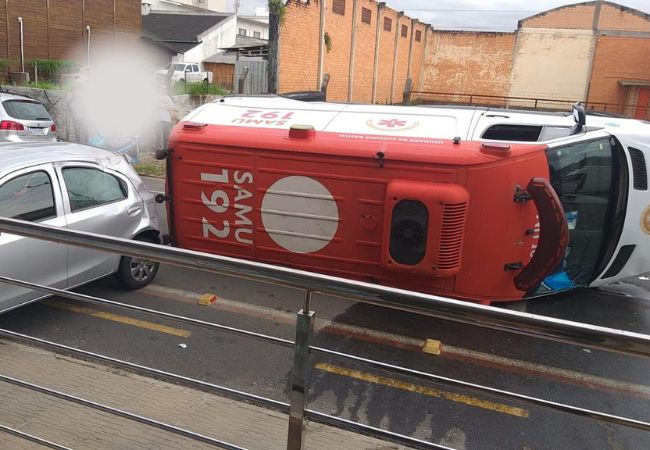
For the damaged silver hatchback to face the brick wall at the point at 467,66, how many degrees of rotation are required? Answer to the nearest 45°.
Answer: approximately 180°

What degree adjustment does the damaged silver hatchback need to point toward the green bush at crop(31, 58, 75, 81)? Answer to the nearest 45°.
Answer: approximately 135° to its right

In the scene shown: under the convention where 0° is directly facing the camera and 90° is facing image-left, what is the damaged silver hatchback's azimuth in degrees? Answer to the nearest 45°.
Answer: approximately 45°

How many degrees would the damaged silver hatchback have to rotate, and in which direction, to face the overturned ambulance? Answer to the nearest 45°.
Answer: approximately 135° to its left

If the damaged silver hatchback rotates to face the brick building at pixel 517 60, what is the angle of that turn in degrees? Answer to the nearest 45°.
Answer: approximately 180°
